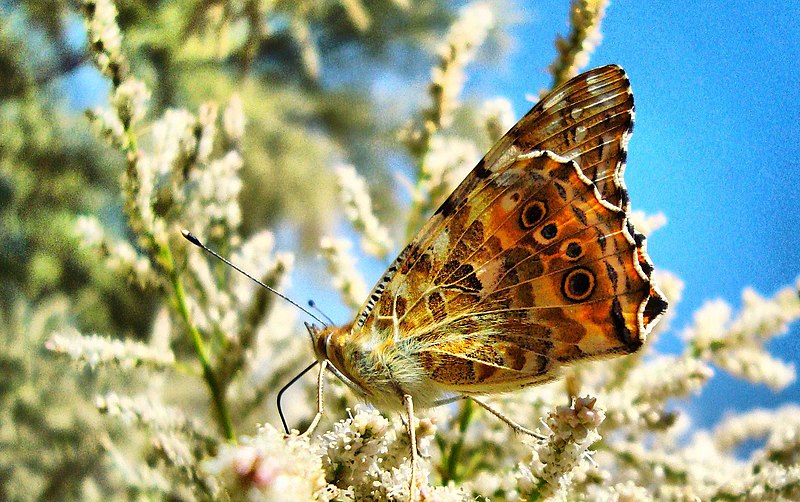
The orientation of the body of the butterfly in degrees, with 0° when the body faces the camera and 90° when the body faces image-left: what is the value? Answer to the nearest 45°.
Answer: approximately 90°
